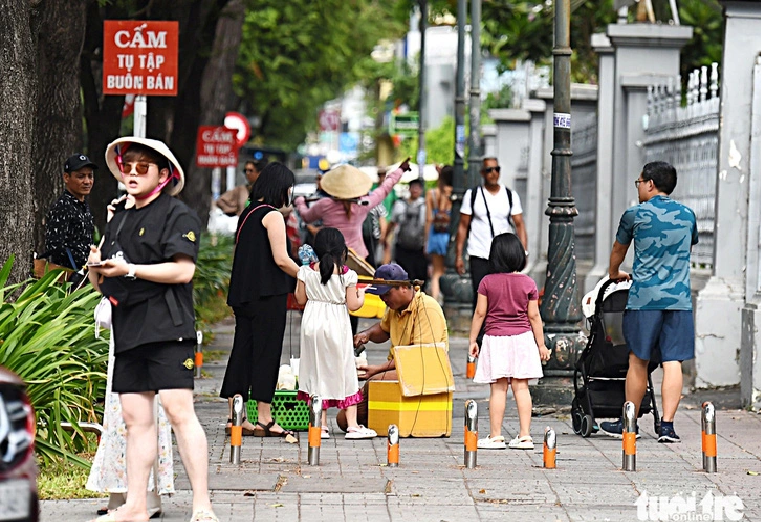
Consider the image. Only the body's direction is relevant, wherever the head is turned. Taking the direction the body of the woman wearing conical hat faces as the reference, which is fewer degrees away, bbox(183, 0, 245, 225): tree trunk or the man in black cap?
the tree trunk

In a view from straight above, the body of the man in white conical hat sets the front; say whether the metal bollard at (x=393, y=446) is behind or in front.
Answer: behind

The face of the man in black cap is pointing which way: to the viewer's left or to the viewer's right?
to the viewer's right

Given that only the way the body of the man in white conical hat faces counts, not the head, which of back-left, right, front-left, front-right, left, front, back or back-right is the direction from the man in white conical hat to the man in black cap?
back-right

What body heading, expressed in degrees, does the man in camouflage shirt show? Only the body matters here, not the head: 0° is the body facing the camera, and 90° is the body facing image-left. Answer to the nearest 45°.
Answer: approximately 135°

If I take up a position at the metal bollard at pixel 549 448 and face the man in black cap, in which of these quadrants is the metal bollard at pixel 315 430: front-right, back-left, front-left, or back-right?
front-left

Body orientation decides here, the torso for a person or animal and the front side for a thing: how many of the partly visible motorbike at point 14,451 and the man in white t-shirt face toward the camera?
1

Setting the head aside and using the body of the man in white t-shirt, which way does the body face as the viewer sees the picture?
toward the camera

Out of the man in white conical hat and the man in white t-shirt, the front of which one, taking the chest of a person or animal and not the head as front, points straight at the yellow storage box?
the man in white t-shirt

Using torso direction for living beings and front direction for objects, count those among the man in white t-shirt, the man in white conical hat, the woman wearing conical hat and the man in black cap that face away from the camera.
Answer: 1

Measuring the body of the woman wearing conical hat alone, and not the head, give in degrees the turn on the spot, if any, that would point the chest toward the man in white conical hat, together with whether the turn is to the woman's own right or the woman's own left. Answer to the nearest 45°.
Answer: approximately 180°

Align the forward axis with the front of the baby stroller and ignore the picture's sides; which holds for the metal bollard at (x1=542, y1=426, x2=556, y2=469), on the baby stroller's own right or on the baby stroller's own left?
on the baby stroller's own left

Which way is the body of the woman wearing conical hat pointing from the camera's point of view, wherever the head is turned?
away from the camera

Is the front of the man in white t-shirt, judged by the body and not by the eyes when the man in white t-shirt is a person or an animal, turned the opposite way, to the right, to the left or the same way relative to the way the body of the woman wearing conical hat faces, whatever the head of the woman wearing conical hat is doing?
the opposite way

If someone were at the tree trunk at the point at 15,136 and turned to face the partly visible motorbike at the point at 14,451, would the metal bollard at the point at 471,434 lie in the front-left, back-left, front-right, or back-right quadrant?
front-left
